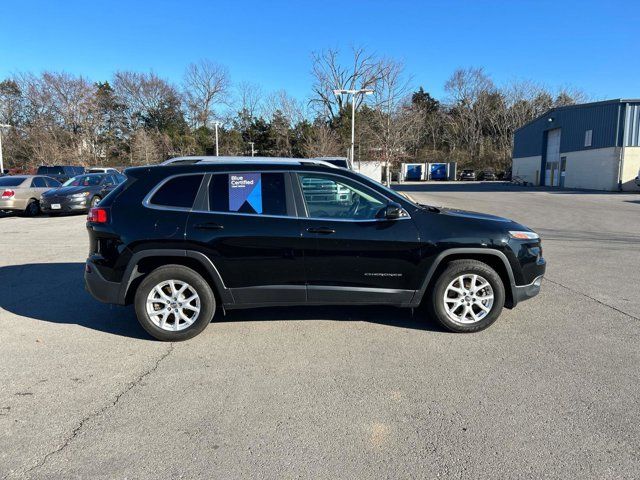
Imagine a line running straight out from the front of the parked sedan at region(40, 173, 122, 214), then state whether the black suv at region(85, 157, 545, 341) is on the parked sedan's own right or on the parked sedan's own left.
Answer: on the parked sedan's own left

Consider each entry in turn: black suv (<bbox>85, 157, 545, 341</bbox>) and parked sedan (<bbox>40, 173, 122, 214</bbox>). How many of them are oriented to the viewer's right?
1

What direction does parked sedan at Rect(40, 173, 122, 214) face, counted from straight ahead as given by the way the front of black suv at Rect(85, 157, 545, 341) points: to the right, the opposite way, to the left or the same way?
to the right

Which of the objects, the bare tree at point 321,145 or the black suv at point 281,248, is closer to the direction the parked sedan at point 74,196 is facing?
the black suv

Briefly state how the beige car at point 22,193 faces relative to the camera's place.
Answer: facing away from the viewer and to the right of the viewer

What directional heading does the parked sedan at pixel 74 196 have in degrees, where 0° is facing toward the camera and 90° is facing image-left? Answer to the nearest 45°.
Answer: approximately 45°

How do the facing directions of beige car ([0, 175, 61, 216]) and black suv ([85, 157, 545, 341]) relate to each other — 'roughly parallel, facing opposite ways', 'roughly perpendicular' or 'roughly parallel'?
roughly perpendicular

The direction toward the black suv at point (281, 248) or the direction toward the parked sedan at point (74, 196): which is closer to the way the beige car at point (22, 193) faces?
the parked sedan

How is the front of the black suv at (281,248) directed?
to the viewer's right

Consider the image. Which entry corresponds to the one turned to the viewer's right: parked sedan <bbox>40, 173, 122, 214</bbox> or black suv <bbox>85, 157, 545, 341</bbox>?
the black suv

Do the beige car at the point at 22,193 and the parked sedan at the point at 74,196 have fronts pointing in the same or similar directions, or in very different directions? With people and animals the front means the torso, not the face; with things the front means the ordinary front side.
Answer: very different directions

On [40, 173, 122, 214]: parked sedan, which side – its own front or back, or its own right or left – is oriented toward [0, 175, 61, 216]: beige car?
right

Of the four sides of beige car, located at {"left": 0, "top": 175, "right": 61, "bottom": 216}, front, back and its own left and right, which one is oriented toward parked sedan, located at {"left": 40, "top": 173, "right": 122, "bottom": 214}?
right

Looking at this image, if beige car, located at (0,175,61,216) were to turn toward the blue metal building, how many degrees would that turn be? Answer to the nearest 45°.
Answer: approximately 45° to its right
